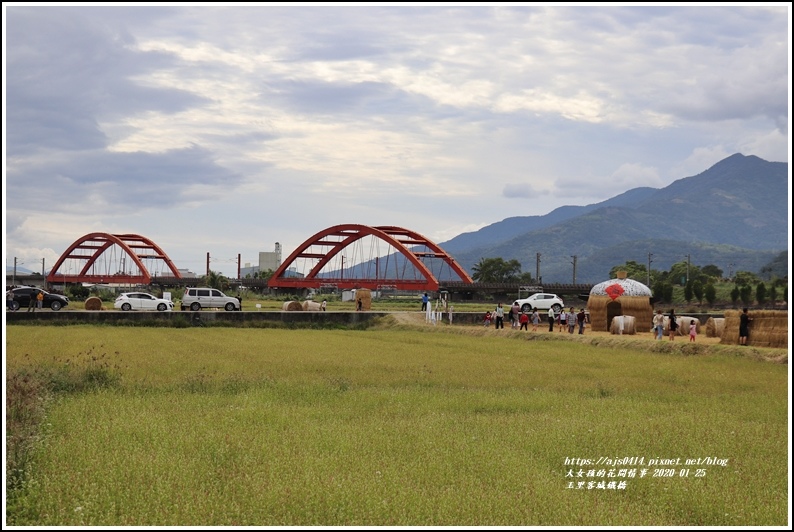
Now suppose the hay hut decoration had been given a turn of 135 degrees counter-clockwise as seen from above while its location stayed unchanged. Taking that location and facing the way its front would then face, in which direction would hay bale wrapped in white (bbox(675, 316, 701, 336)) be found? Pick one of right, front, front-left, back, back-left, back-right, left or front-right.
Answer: right

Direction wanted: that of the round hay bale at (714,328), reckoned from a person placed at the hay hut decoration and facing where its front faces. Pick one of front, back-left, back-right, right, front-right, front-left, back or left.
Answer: front-left

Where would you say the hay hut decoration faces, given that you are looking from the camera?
facing the viewer

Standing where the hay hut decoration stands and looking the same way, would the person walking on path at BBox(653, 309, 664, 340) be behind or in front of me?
in front

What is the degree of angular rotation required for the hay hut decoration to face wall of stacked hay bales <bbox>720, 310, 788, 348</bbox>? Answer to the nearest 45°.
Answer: approximately 45° to its left

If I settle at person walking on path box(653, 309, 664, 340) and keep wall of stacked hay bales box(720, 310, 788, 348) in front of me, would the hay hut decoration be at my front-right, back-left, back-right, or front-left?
back-left
